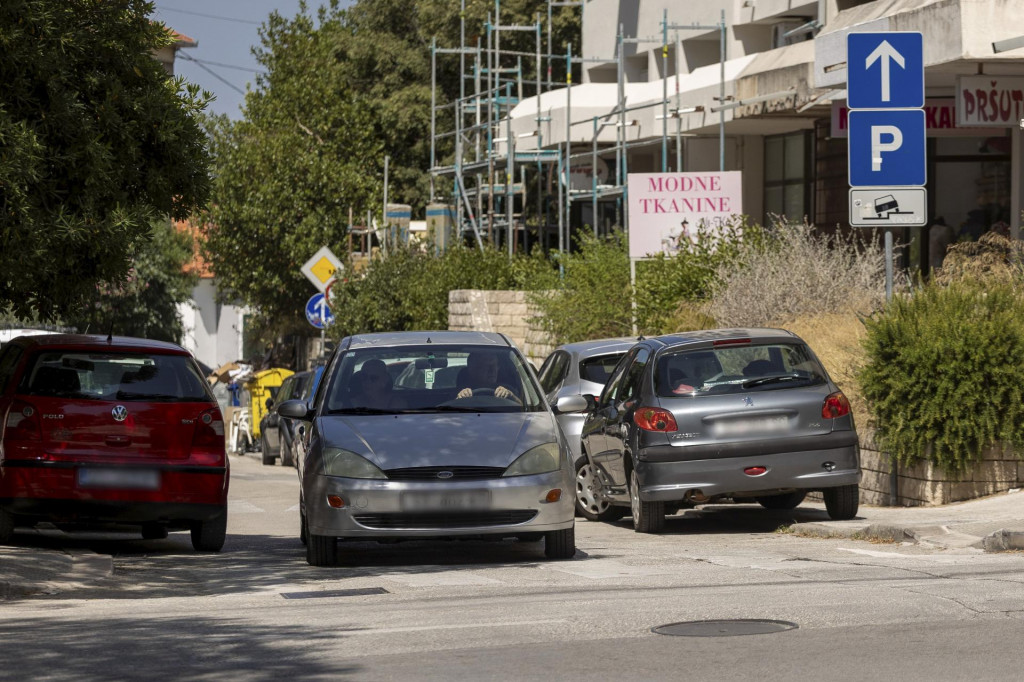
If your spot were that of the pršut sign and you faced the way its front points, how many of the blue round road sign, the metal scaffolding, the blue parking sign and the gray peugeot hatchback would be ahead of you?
2

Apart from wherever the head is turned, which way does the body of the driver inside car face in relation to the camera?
toward the camera

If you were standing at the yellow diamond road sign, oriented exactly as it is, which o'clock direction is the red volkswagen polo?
The red volkswagen polo is roughly at 12 o'clock from the yellow diamond road sign.

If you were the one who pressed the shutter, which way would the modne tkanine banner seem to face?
facing the viewer

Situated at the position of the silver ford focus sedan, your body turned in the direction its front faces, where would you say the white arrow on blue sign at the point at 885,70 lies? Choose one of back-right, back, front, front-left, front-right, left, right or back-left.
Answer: back-left

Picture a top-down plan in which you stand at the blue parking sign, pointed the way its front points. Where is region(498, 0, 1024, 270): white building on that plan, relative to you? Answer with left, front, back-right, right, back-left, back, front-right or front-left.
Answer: back

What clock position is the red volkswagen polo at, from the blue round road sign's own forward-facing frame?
The red volkswagen polo is roughly at 12 o'clock from the blue round road sign.

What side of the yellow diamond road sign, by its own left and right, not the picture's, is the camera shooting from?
front

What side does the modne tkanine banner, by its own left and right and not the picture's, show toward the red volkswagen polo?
front

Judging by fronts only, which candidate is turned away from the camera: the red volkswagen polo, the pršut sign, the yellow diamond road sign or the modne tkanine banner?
the red volkswagen polo

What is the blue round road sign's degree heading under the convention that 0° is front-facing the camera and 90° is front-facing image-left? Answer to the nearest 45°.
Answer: approximately 0°

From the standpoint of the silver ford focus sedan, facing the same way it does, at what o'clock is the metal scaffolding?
The metal scaffolding is roughly at 6 o'clock from the silver ford focus sedan.
